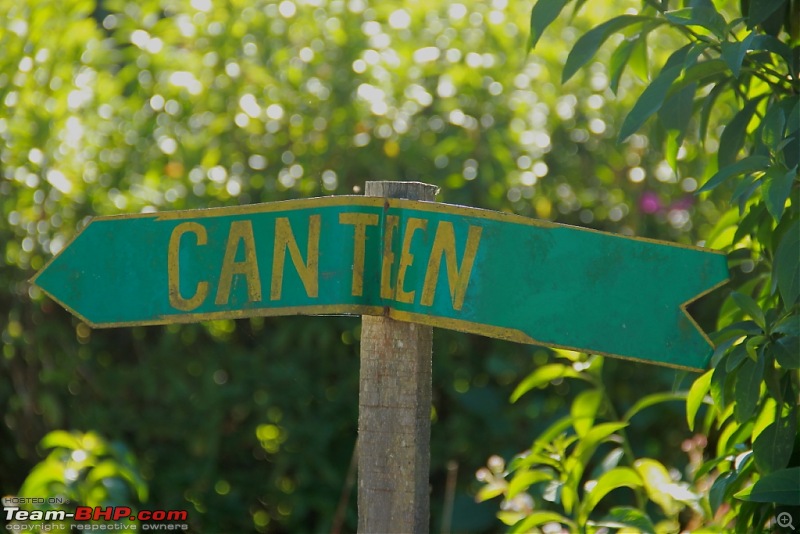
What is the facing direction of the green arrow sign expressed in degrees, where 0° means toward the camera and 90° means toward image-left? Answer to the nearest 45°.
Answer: approximately 0°
